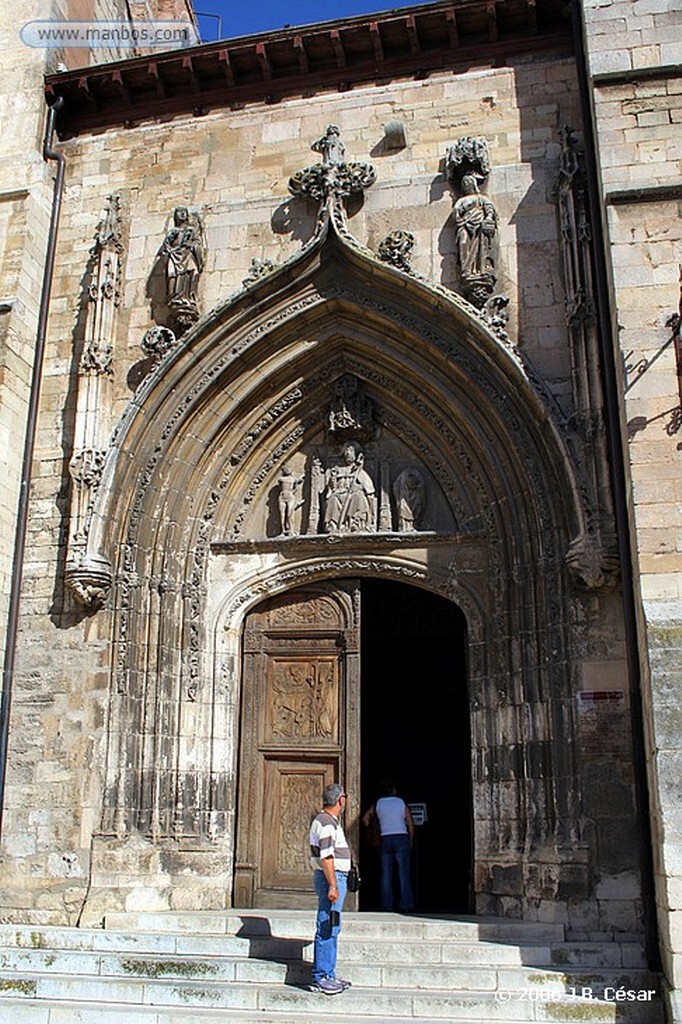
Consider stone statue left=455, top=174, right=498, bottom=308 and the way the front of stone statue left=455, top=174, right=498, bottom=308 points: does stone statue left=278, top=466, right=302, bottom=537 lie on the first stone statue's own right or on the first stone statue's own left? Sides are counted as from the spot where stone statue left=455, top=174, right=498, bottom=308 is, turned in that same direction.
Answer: on the first stone statue's own right

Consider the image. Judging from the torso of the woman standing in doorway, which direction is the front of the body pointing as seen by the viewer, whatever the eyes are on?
away from the camera

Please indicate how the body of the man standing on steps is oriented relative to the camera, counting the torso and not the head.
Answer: to the viewer's right

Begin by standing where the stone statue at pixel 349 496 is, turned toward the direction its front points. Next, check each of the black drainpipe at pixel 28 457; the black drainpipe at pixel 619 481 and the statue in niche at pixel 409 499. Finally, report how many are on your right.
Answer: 1

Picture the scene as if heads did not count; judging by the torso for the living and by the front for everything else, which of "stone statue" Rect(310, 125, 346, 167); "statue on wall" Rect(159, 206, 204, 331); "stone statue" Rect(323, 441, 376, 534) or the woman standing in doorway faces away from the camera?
the woman standing in doorway

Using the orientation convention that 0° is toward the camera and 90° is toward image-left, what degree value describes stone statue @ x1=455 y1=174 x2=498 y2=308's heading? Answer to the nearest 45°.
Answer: approximately 0°

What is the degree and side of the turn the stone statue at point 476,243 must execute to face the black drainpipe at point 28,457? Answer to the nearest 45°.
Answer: approximately 90° to its right
